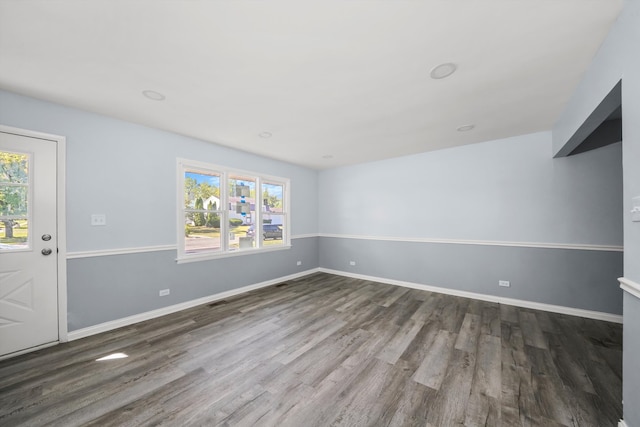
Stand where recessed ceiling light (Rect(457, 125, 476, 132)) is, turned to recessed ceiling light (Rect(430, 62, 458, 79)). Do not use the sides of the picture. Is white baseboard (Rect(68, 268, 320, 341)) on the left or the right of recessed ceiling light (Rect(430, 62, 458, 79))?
right

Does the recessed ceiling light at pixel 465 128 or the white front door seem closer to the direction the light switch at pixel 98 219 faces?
the recessed ceiling light

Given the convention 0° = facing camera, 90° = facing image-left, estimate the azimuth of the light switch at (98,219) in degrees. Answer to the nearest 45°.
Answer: approximately 0°

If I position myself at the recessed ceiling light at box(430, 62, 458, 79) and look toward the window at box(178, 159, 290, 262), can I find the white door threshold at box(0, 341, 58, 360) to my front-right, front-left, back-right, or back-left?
front-left

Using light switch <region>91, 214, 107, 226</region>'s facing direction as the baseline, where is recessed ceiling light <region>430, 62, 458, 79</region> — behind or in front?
in front

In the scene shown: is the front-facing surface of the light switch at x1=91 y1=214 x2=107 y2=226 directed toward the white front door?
no

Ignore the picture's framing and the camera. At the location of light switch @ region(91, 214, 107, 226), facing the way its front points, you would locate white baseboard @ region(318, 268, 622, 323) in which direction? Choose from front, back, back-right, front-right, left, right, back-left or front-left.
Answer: front-left

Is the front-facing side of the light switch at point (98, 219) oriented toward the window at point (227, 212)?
no

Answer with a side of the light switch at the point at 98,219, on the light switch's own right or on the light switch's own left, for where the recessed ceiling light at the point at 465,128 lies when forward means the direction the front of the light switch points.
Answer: on the light switch's own left

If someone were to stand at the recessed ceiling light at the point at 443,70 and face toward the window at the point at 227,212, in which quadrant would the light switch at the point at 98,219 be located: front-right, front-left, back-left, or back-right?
front-left
